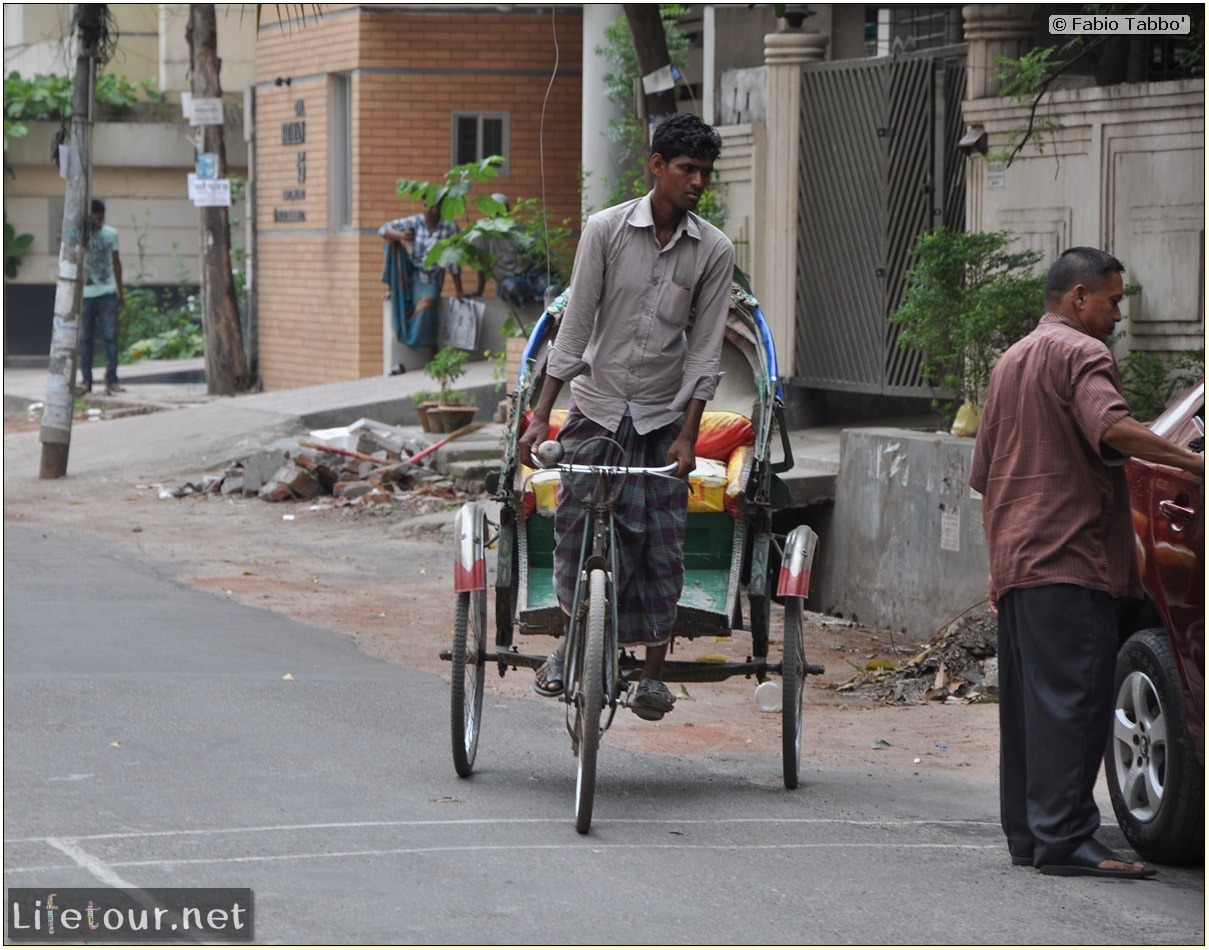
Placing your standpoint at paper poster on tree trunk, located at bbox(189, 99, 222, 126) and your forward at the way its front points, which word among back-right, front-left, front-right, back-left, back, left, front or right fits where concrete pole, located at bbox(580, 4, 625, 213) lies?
front-left

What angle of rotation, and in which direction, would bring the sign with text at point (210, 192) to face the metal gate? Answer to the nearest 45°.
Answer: approximately 45° to its left

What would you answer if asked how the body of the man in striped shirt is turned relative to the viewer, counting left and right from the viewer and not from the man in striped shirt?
facing away from the viewer and to the right of the viewer

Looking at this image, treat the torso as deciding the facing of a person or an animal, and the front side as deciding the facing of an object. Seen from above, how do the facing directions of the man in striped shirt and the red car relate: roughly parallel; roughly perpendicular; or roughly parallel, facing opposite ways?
roughly perpendicular

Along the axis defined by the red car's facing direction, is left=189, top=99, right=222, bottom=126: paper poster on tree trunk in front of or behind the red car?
behind

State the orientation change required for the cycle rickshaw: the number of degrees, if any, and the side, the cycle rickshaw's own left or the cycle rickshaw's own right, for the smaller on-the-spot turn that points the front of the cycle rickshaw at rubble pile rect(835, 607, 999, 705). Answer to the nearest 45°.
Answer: approximately 135° to the cycle rickshaw's own left

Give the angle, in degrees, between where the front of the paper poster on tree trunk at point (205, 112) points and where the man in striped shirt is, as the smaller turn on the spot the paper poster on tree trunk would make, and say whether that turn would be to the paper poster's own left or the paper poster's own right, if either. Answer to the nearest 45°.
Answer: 0° — it already faces them
